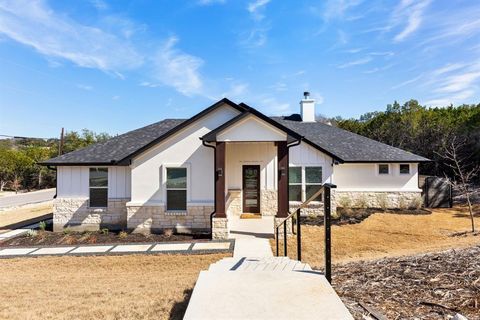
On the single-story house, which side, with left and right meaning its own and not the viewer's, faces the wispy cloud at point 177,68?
back

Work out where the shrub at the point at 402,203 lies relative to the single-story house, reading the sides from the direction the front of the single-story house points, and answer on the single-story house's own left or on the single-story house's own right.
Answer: on the single-story house's own left

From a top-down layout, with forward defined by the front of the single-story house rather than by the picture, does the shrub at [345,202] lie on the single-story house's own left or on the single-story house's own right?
on the single-story house's own left

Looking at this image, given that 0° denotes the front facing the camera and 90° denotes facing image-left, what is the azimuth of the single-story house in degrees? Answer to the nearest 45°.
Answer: approximately 0°
